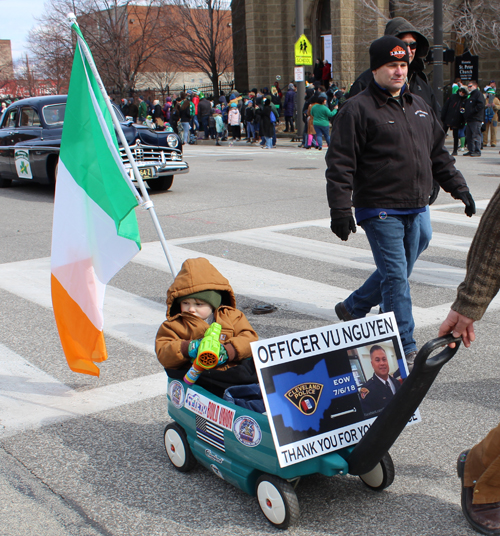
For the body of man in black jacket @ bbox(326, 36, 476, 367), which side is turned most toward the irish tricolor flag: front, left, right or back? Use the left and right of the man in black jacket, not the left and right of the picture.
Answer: right

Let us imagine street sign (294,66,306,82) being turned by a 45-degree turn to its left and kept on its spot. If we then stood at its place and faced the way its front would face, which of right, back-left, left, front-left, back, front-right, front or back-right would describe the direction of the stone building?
back-left

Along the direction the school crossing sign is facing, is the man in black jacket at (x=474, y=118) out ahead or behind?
ahead

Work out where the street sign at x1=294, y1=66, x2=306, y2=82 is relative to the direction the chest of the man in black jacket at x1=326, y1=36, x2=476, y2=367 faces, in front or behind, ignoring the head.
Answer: behind

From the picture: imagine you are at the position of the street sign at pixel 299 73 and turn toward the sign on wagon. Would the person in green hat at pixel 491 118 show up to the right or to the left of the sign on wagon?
left

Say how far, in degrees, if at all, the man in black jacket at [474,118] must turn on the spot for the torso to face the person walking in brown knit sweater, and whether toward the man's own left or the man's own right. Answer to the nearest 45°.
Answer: approximately 45° to the man's own left

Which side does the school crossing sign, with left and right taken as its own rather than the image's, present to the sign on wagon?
front

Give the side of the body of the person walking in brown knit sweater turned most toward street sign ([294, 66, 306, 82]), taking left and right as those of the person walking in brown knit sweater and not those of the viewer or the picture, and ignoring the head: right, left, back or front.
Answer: left

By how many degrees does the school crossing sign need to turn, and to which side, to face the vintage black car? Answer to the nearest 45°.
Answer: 0° — it already faces it

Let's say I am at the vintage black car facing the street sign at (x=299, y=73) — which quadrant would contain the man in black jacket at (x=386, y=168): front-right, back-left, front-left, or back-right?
back-right

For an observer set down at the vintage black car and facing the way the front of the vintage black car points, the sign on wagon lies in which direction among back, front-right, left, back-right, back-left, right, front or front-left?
front-right

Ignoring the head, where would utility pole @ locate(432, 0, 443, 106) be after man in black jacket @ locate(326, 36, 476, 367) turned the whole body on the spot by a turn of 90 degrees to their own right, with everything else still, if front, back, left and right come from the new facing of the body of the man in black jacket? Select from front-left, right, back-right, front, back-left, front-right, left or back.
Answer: back-right

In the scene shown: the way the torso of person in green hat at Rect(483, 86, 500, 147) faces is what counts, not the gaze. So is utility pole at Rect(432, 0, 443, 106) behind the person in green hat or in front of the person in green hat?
in front

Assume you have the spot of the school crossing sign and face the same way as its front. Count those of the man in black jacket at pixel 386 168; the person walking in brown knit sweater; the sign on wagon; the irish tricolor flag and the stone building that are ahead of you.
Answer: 4
